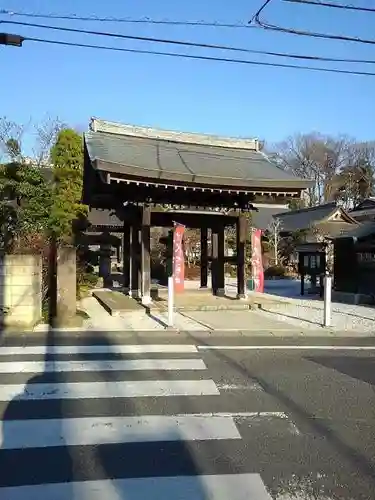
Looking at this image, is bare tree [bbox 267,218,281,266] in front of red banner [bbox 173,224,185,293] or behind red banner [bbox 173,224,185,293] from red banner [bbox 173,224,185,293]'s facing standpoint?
behind

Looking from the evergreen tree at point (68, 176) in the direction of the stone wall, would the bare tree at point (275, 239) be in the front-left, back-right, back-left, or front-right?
back-left

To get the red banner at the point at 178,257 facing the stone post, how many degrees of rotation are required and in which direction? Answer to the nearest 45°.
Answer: approximately 45° to its right

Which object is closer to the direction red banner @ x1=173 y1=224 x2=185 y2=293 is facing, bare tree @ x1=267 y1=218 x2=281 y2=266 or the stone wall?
the stone wall

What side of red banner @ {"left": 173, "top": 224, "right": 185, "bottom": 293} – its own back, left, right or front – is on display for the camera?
front

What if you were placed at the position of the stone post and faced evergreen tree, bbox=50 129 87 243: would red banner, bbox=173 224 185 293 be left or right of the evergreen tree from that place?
right

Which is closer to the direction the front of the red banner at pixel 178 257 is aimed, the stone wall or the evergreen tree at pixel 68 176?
the stone wall

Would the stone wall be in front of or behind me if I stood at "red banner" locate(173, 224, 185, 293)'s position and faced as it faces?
in front

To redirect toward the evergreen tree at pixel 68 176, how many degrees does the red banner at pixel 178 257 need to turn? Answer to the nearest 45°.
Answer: approximately 135° to its right
